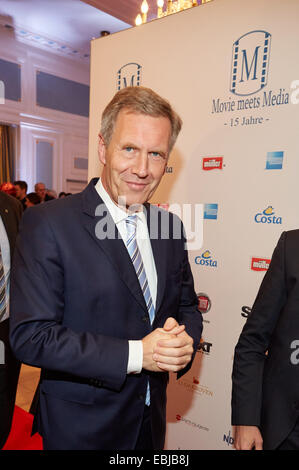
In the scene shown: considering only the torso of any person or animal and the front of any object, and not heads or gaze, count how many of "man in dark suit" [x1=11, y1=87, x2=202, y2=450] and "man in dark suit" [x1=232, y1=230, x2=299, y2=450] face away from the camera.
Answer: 0

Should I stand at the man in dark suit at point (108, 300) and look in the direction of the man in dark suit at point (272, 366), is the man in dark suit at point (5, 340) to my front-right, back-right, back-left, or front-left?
back-left

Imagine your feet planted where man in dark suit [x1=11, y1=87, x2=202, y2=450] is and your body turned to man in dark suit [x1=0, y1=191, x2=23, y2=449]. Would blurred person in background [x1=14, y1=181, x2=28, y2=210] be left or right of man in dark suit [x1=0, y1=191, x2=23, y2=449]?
right

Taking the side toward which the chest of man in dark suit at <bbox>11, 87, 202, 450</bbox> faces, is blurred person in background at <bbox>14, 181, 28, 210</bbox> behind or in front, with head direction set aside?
behind

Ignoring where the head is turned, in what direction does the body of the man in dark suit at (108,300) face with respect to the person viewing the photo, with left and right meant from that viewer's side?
facing the viewer and to the right of the viewer

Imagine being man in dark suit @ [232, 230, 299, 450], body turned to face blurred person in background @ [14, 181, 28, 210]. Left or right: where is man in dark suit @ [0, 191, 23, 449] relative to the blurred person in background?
left

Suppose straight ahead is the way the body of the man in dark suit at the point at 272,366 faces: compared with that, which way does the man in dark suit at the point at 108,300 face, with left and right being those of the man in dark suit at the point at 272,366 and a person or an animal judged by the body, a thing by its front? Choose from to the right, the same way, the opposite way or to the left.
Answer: to the left

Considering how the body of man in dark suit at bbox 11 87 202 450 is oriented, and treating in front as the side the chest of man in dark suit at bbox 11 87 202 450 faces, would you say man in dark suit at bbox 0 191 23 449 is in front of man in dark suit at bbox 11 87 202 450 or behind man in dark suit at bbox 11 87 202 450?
behind

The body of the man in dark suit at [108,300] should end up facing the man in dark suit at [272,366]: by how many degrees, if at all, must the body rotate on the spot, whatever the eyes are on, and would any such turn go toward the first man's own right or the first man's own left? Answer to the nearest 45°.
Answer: approximately 45° to the first man's own left
